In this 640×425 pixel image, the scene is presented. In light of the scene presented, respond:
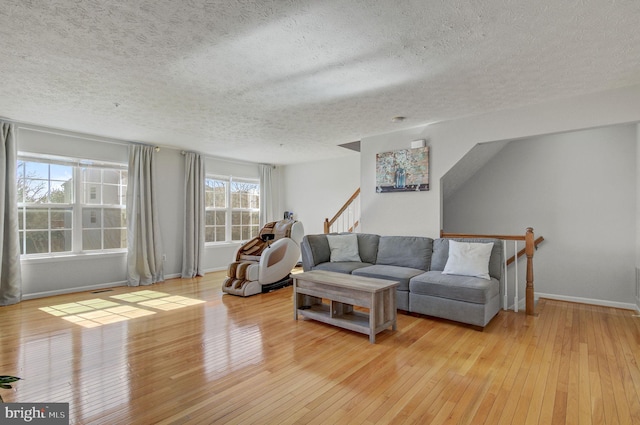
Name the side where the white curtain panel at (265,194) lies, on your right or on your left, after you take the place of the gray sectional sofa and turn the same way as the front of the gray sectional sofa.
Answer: on your right

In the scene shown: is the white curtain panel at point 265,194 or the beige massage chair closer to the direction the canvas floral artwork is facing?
the beige massage chair

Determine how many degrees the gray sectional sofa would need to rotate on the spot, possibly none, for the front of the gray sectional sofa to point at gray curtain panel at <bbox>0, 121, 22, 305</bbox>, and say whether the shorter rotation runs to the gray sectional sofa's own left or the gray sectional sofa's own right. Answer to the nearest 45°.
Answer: approximately 45° to the gray sectional sofa's own right

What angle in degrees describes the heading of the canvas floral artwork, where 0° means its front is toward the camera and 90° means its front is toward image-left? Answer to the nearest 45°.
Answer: approximately 45°

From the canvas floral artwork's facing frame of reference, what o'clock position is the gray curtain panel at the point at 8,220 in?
The gray curtain panel is roughly at 1 o'clock from the canvas floral artwork.

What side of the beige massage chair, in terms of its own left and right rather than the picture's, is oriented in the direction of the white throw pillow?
left

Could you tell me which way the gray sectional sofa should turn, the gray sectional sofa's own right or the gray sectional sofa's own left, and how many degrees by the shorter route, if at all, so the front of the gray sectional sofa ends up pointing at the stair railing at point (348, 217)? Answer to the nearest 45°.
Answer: approximately 90° to the gray sectional sofa's own right

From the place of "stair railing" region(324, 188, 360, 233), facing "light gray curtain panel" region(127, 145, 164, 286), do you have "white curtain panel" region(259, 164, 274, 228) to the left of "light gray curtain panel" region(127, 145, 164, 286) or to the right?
right

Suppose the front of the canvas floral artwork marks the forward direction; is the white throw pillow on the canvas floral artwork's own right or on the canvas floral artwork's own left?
on the canvas floral artwork's own left

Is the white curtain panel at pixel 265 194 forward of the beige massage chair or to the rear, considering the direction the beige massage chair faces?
to the rear

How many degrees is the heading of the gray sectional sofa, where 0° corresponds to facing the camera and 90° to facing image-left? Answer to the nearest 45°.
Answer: approximately 45°
